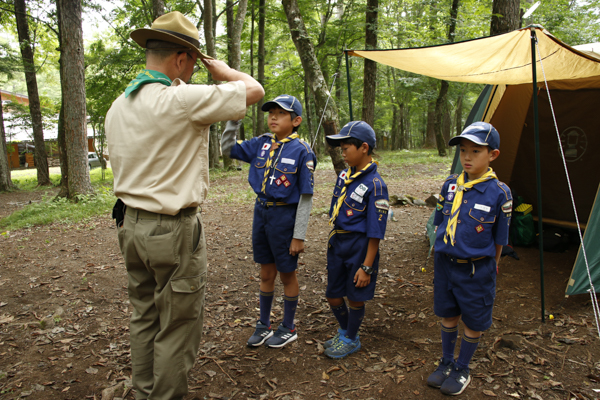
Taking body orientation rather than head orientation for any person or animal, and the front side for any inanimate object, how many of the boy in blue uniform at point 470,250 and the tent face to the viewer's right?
0

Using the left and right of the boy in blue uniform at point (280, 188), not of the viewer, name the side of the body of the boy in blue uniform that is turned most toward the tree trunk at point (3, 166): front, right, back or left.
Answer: right

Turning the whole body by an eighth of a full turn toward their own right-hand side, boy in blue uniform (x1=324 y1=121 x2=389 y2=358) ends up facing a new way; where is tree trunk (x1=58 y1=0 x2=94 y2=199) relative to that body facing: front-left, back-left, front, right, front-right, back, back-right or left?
front-right

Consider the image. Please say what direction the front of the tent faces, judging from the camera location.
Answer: facing the viewer and to the left of the viewer

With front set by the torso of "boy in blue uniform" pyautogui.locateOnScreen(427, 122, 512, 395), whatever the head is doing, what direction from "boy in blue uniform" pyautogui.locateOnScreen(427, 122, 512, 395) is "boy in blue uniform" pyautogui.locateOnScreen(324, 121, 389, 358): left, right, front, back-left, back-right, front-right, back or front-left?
front-right

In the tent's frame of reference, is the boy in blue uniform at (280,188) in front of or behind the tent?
in front

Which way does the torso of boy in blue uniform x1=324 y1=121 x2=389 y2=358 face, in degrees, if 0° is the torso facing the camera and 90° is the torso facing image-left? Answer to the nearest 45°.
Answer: approximately 45°
